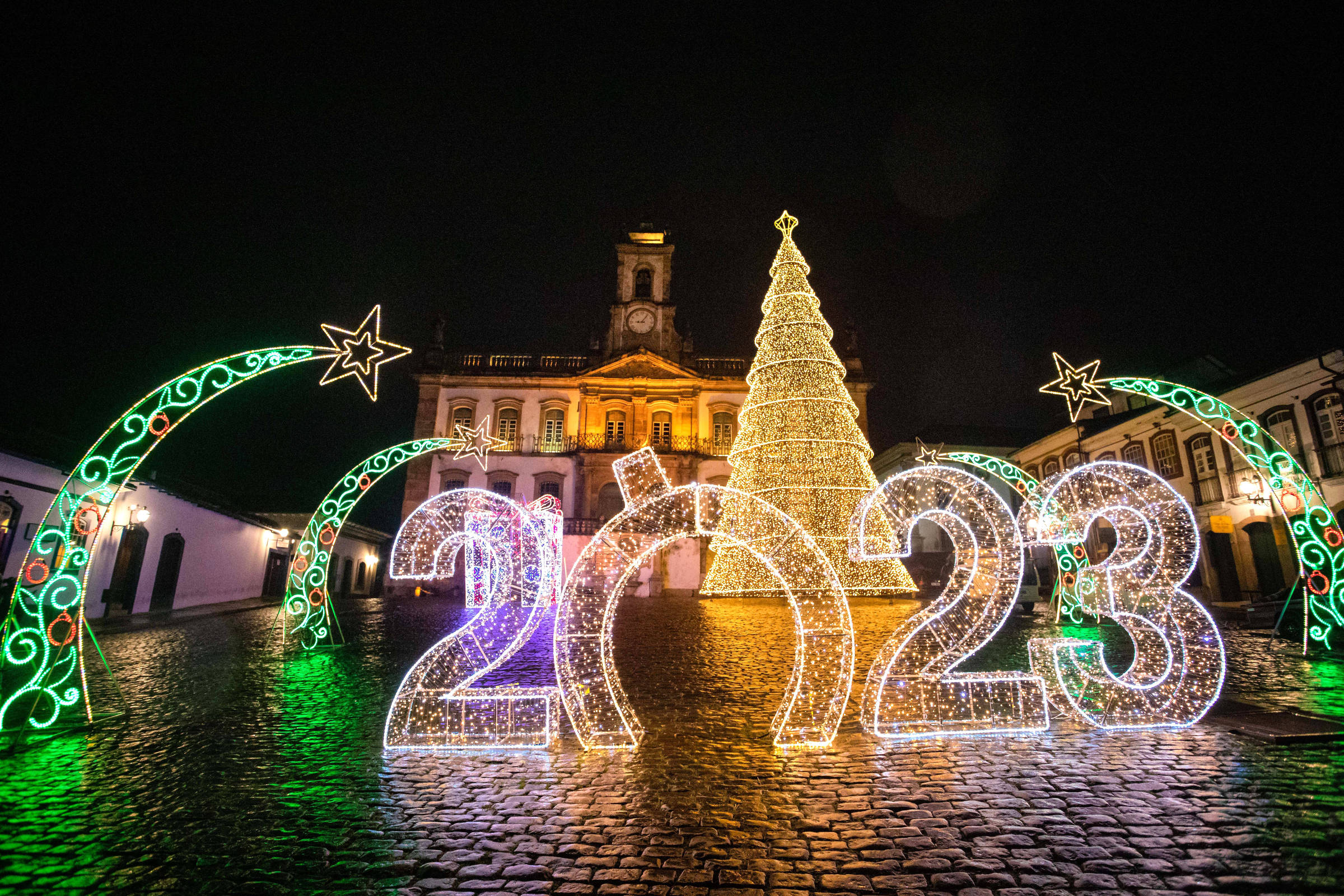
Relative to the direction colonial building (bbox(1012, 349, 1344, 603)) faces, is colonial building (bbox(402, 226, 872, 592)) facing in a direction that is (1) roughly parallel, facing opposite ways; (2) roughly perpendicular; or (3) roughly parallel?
roughly perpendicular

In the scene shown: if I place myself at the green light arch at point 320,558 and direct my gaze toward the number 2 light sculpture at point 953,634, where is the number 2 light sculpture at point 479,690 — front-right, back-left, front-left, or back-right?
front-right

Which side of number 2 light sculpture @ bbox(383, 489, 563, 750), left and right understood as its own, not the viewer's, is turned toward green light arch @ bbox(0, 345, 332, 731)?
right

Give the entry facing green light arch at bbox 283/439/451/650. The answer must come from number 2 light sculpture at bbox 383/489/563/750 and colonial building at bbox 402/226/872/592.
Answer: the colonial building

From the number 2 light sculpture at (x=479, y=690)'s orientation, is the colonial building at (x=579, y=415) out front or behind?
behind

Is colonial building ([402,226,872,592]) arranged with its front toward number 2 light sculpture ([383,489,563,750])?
yes

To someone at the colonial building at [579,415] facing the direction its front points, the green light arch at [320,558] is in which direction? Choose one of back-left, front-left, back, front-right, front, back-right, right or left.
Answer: front

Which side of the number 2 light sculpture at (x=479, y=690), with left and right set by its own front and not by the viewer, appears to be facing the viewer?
front

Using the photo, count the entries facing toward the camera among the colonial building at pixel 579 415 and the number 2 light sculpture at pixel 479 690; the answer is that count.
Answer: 2

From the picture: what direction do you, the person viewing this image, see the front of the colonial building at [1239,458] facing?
facing the viewer and to the left of the viewer

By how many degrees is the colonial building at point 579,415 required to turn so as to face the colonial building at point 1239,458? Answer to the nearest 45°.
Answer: approximately 45° to its left

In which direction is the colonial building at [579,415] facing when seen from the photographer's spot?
facing the viewer

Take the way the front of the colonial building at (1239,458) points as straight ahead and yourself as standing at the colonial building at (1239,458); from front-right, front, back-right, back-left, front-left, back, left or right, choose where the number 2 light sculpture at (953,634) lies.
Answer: front-left

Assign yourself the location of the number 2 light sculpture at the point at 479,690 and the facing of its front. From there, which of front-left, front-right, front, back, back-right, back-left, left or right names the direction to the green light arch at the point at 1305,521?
left

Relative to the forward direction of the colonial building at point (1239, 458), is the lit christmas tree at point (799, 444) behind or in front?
in front

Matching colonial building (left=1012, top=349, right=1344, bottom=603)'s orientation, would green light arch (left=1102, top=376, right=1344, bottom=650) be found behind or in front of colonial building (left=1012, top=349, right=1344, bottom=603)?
in front

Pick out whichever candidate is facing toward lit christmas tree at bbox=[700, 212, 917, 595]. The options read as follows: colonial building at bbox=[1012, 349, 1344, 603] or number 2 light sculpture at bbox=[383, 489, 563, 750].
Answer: the colonial building

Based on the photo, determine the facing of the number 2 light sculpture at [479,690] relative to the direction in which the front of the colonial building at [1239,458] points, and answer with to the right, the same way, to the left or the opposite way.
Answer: to the left

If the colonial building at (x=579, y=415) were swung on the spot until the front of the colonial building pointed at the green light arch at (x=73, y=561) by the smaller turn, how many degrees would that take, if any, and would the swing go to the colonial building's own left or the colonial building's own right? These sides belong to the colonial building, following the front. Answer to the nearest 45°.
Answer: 0° — it already faces it

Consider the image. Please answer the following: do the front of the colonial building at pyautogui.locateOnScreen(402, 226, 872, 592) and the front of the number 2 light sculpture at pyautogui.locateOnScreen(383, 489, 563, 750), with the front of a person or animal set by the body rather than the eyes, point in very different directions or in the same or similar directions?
same or similar directions
